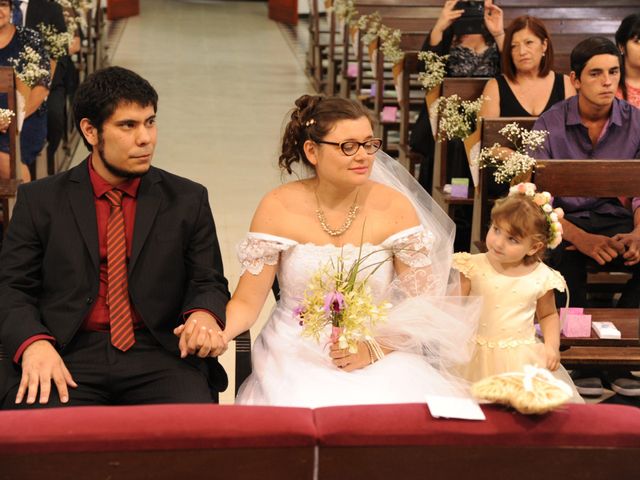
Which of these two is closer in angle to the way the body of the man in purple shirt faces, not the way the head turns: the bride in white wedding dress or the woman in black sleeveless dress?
the bride in white wedding dress

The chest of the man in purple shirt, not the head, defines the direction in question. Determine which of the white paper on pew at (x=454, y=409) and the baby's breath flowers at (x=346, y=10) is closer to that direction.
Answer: the white paper on pew

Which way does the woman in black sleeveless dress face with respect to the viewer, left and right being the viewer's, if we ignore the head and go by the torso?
facing the viewer

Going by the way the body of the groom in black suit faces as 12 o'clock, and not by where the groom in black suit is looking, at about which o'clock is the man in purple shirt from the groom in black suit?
The man in purple shirt is roughly at 8 o'clock from the groom in black suit.

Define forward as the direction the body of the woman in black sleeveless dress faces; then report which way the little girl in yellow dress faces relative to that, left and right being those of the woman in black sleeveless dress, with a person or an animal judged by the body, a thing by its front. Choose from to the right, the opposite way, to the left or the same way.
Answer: the same way

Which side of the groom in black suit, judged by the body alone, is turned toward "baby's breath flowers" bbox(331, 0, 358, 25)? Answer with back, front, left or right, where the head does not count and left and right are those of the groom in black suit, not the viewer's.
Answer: back

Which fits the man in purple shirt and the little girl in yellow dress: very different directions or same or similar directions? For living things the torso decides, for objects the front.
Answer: same or similar directions

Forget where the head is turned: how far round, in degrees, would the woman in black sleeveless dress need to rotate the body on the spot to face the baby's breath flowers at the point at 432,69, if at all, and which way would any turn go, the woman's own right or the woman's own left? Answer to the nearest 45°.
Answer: approximately 135° to the woman's own right

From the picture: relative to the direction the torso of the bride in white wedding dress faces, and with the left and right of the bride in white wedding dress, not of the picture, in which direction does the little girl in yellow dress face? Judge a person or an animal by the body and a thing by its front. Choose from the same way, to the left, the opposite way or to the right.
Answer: the same way

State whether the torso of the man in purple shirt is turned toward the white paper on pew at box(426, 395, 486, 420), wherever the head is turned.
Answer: yes

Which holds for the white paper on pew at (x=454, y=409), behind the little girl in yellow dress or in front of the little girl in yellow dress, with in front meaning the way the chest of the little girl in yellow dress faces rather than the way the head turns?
in front

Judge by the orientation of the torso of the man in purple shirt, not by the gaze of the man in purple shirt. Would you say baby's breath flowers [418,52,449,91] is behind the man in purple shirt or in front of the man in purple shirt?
behind

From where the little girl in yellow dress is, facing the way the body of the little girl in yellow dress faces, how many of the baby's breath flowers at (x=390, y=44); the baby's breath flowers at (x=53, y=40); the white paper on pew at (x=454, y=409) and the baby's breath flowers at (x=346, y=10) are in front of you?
1

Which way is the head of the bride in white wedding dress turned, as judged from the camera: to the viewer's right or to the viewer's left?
to the viewer's right

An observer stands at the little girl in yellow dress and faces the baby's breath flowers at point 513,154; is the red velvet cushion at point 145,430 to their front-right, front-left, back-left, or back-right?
back-left

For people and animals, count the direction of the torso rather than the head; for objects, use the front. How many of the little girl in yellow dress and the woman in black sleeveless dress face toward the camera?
2

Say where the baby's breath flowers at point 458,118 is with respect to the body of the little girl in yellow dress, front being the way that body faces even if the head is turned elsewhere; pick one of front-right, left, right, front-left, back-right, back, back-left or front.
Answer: back

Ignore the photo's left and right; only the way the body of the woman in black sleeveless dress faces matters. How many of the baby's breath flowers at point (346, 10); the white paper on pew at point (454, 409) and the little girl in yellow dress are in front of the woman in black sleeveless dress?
2

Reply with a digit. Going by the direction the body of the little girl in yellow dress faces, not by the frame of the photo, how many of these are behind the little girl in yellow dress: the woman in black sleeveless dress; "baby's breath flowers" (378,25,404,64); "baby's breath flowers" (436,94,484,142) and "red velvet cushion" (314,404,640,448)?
3
